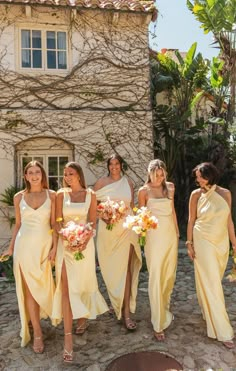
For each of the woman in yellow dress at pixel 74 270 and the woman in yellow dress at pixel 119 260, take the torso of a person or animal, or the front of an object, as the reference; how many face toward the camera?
2

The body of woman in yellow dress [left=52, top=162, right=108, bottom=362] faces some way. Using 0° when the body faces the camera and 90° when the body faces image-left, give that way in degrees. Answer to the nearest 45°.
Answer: approximately 0°

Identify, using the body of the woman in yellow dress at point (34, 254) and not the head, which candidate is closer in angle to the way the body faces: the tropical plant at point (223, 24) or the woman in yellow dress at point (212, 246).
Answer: the woman in yellow dress

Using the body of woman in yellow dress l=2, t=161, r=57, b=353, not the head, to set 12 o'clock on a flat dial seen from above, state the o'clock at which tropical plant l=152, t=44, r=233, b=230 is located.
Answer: The tropical plant is roughly at 7 o'clock from the woman in yellow dress.

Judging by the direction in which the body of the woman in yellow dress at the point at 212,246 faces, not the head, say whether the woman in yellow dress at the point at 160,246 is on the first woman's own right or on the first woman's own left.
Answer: on the first woman's own right

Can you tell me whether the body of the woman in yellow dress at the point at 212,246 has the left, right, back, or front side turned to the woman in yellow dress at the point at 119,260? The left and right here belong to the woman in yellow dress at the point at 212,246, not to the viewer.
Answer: right
